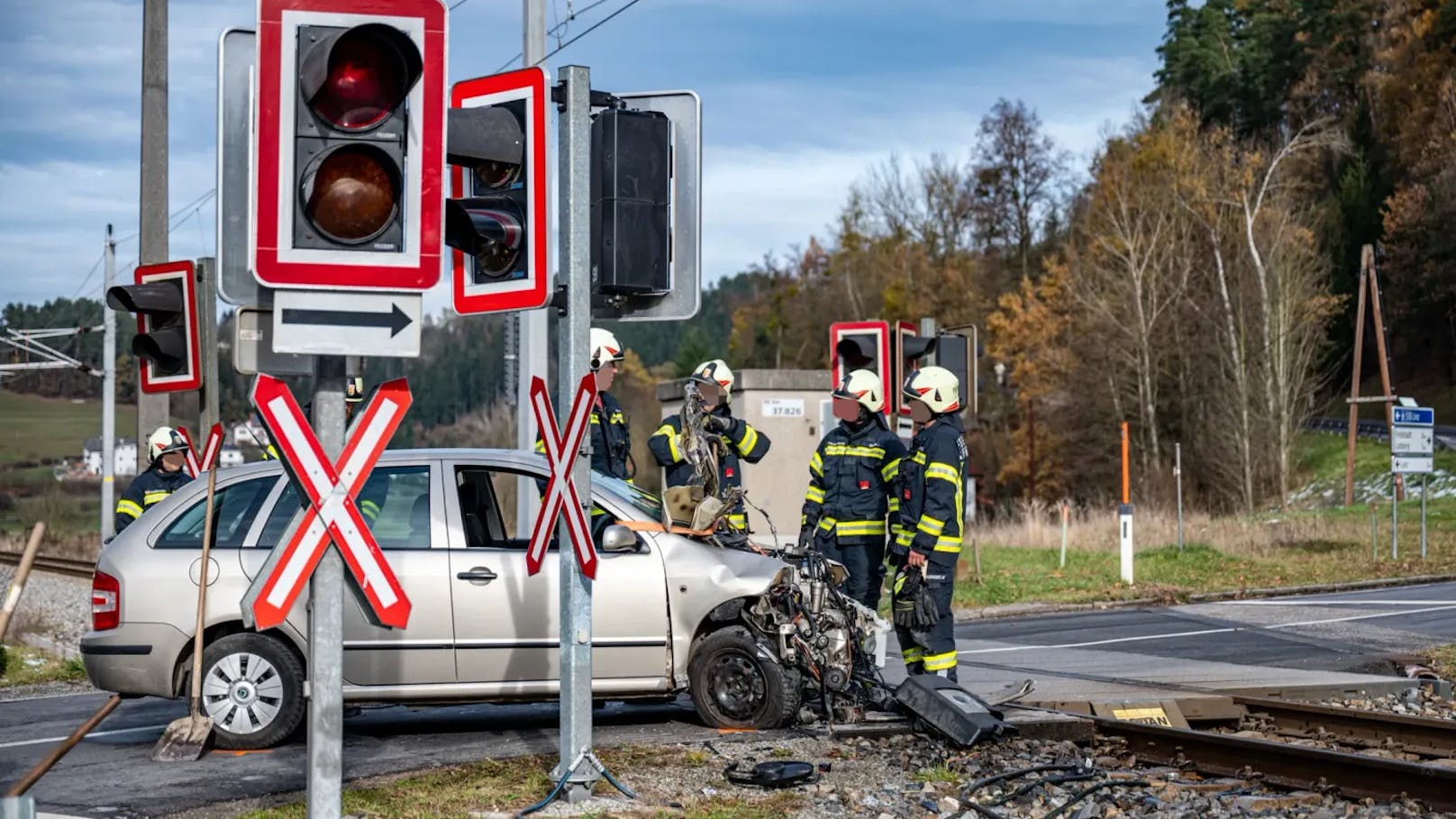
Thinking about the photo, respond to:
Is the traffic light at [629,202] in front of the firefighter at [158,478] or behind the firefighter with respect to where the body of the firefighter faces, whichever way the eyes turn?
in front

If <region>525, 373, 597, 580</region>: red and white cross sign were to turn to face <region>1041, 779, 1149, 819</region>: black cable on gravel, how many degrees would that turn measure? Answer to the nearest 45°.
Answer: approximately 135° to its left

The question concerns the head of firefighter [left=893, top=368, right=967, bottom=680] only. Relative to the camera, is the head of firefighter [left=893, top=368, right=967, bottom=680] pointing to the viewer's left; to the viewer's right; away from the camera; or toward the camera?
to the viewer's left

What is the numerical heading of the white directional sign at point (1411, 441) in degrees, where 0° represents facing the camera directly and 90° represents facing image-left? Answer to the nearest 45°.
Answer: approximately 0°

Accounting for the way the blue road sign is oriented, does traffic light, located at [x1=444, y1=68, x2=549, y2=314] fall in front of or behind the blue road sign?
in front

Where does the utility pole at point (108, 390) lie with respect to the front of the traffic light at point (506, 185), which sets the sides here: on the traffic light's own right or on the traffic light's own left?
on the traffic light's own right

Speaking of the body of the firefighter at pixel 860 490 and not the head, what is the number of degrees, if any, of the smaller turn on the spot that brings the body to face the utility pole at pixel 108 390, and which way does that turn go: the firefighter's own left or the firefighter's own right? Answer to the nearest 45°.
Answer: approximately 90° to the firefighter's own right

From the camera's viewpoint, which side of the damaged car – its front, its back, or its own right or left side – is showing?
right

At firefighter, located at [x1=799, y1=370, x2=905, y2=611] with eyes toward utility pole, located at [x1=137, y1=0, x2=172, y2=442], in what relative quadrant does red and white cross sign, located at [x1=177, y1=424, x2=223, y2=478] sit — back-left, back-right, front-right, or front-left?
front-left

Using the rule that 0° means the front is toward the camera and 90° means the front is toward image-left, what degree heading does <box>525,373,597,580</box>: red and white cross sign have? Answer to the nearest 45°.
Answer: approximately 45°

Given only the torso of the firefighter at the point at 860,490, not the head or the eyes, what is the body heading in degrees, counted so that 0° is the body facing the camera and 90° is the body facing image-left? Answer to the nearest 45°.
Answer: approximately 45°

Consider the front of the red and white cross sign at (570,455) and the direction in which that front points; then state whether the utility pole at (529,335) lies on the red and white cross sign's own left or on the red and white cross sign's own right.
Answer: on the red and white cross sign's own right

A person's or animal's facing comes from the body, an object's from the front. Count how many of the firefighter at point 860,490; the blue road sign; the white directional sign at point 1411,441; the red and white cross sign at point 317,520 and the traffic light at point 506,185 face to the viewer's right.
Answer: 0

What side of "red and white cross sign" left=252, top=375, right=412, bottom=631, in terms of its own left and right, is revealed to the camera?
front

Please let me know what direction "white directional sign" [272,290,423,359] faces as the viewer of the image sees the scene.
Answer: facing the viewer

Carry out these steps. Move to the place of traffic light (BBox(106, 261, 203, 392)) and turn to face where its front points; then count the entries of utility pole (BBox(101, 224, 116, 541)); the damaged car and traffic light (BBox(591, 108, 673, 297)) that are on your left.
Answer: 2

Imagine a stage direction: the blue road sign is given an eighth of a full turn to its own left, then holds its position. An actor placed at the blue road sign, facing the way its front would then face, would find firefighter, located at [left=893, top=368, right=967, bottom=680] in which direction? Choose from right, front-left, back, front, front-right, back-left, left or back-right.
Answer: front-right

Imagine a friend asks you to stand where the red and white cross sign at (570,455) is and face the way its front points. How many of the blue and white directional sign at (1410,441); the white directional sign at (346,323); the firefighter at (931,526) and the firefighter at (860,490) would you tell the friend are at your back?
3
